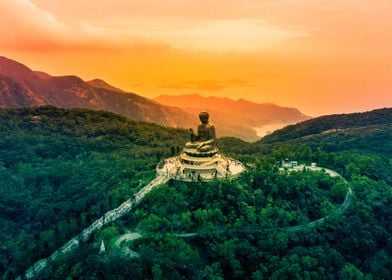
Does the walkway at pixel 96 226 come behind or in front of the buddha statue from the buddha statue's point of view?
in front

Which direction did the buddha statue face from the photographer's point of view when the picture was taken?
facing the viewer and to the left of the viewer
